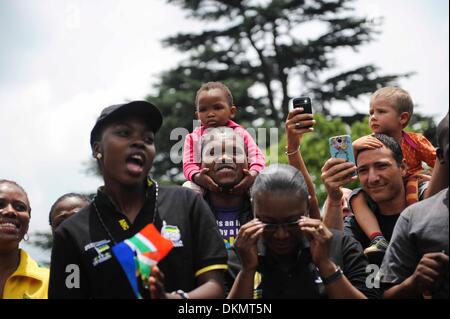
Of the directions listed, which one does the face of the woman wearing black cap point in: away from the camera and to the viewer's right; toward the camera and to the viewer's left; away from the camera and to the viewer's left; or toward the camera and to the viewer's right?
toward the camera and to the viewer's right

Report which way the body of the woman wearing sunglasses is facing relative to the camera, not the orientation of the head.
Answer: toward the camera

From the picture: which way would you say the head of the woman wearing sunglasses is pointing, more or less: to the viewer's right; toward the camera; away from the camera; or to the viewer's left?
toward the camera

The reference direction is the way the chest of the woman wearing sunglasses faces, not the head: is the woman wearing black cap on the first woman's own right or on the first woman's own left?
on the first woman's own right
